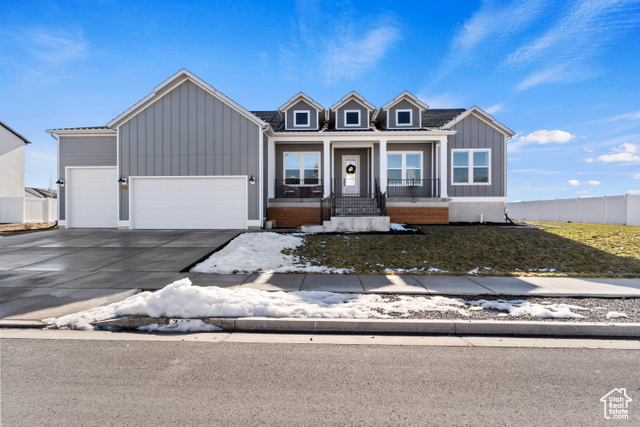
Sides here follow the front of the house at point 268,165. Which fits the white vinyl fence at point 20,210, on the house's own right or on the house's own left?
on the house's own right

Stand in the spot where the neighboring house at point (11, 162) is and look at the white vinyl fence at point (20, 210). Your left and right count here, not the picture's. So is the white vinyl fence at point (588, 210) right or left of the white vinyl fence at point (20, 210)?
left

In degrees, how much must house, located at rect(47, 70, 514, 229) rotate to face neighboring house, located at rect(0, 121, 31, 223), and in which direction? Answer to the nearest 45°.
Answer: approximately 135° to its right

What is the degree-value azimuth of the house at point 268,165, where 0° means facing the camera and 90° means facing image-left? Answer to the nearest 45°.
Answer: approximately 0°

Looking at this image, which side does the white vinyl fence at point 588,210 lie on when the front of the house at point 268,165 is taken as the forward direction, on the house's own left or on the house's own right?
on the house's own left
